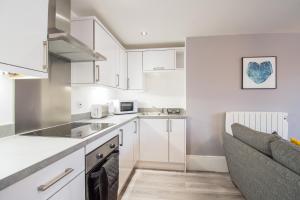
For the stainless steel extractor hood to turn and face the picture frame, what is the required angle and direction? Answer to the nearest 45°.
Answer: approximately 45° to its left

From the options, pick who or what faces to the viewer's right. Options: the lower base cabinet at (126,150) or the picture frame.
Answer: the lower base cabinet

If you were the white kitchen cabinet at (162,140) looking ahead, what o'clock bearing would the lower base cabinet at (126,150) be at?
The lower base cabinet is roughly at 1 o'clock from the white kitchen cabinet.

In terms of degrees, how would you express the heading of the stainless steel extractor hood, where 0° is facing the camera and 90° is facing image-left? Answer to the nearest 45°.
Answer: approximately 315°

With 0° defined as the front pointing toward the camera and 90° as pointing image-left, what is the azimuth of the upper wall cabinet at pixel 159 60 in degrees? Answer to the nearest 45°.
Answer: approximately 0°

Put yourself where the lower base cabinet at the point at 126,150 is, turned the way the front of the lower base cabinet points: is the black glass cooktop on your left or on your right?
on your right

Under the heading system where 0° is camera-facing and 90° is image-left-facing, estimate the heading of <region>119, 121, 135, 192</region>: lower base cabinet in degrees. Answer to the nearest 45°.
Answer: approximately 270°

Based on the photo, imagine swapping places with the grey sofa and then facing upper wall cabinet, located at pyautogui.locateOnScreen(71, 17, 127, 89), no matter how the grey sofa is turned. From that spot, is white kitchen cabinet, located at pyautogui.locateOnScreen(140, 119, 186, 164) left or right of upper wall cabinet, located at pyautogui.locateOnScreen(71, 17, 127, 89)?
right

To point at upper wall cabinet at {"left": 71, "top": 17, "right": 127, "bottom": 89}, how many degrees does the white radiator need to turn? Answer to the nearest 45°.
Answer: approximately 45° to its right
